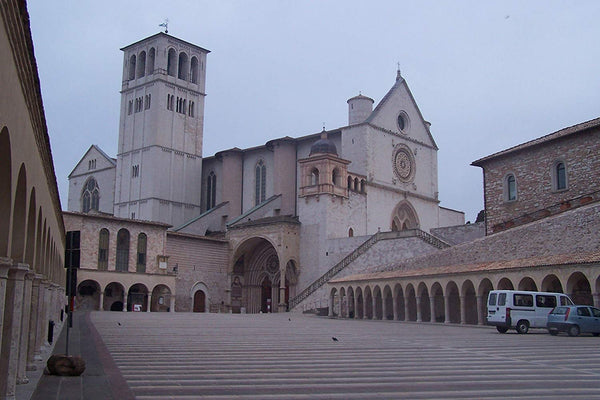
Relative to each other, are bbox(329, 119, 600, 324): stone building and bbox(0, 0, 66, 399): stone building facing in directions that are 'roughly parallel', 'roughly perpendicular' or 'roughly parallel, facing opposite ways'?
roughly parallel, facing opposite ways

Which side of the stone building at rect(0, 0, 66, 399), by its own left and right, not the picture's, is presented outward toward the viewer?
right

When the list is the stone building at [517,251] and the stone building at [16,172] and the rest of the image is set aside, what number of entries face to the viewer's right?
1

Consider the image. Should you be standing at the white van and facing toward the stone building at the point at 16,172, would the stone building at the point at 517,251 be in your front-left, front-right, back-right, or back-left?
back-right

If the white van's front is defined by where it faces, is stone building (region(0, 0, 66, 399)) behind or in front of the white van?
behind

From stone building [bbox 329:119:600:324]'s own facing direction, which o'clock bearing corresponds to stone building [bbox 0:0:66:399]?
stone building [bbox 0:0:66:399] is roughly at 11 o'clock from stone building [bbox 329:119:600:324].

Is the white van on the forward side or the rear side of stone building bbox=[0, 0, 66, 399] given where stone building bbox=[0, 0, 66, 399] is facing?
on the forward side

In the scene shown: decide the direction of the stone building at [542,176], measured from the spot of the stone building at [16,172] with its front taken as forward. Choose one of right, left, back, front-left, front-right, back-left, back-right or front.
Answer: front-left

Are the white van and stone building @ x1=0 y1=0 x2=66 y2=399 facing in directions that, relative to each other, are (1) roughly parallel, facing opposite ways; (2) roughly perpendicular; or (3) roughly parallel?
roughly parallel

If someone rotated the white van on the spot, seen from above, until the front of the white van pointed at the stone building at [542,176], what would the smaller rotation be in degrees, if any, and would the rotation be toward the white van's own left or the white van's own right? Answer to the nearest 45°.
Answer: approximately 45° to the white van's own left

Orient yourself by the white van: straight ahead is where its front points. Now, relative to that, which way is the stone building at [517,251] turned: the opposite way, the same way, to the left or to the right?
the opposite way

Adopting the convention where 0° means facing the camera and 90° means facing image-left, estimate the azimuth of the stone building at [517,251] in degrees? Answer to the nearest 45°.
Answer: approximately 45°
